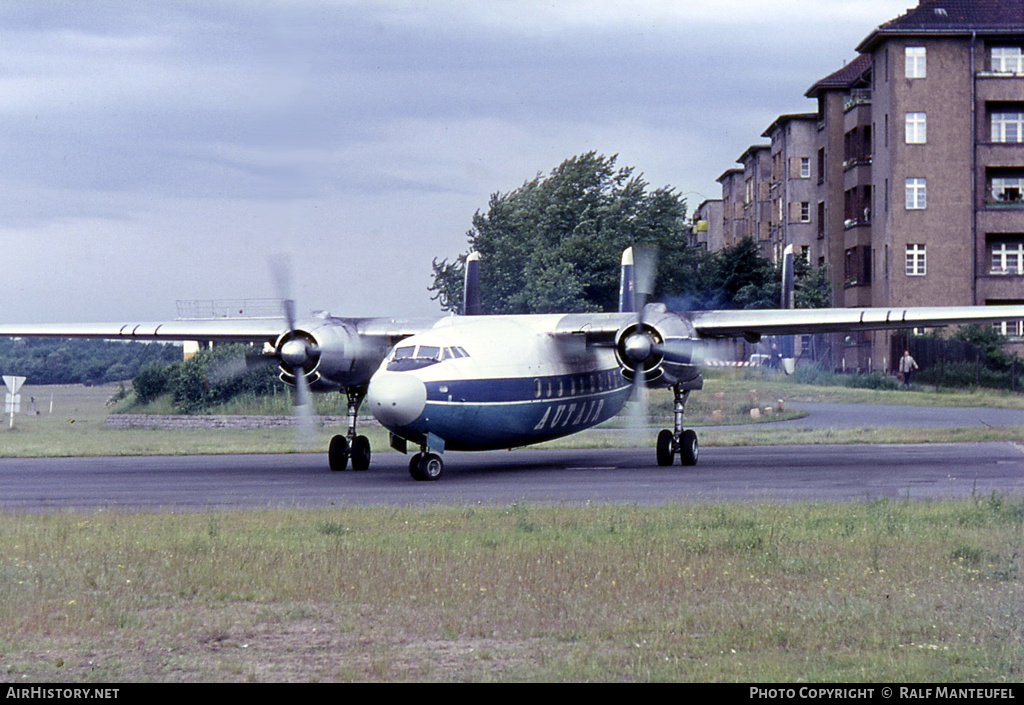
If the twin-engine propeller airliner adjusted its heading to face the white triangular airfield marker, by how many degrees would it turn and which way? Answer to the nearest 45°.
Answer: approximately 90° to its right

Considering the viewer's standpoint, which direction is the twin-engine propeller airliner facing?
facing the viewer and to the left of the viewer
